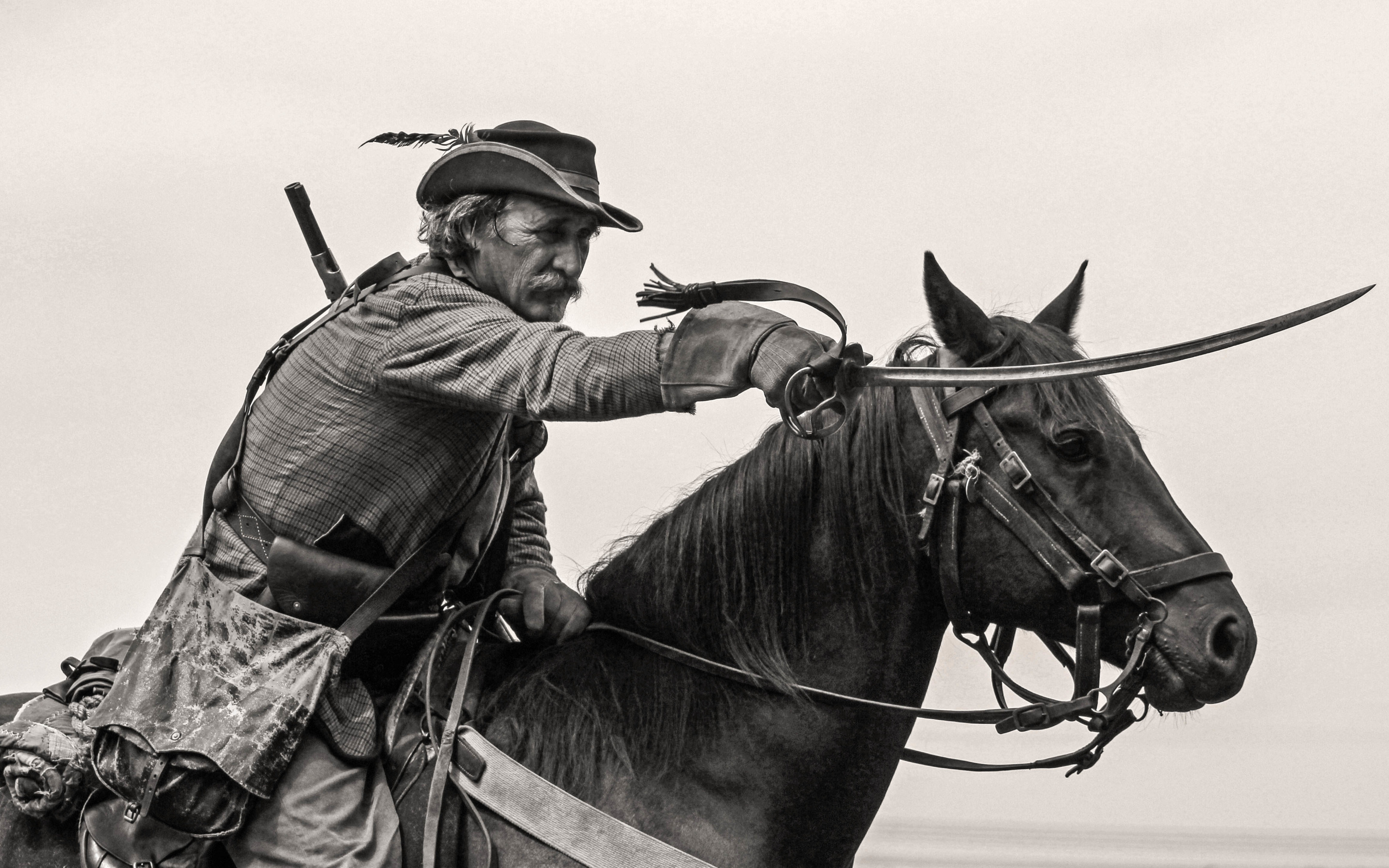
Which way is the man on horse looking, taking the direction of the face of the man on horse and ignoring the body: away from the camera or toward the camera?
toward the camera

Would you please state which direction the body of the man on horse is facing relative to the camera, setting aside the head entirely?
to the viewer's right

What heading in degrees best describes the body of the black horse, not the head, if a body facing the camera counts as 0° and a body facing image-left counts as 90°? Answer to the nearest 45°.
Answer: approximately 270°
